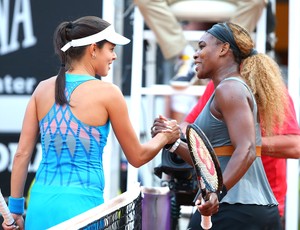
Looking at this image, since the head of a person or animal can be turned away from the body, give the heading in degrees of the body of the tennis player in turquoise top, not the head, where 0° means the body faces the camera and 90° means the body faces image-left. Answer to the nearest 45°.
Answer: approximately 225°

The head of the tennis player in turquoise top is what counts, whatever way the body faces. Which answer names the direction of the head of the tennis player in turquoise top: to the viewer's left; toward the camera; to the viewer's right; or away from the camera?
to the viewer's right
